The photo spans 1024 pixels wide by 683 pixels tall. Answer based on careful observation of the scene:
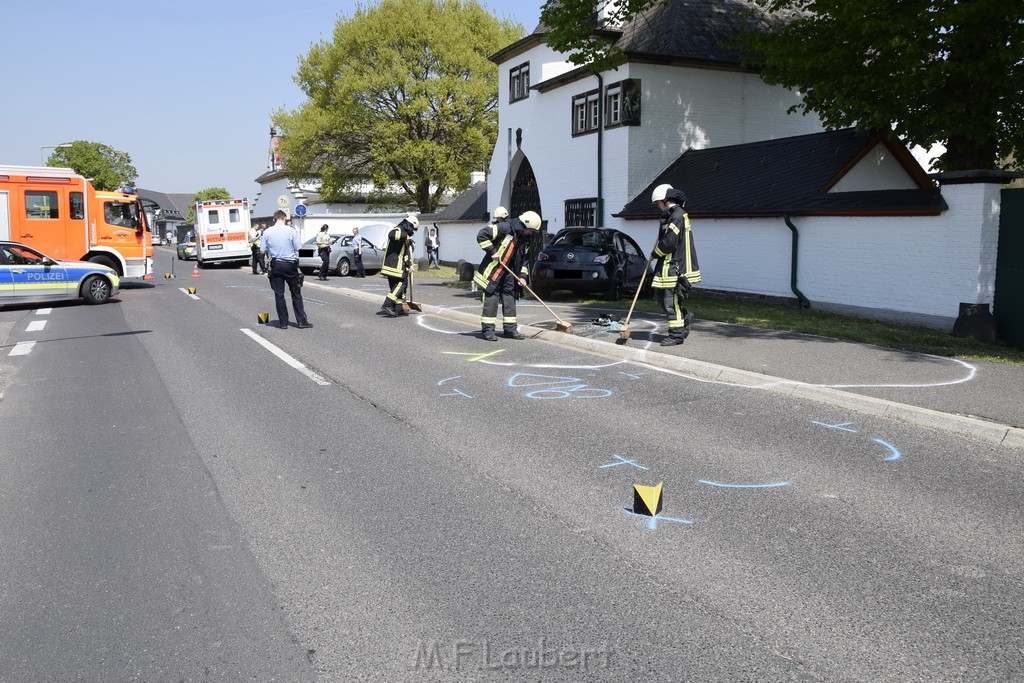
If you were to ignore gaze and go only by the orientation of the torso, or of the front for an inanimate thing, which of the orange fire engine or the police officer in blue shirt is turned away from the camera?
the police officer in blue shirt

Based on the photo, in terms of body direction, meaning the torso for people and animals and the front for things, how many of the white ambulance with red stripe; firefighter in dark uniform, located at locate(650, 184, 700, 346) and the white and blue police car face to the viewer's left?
1

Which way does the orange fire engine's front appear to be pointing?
to the viewer's right

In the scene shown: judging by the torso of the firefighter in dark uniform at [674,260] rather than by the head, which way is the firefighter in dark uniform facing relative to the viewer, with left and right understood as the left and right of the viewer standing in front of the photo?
facing to the left of the viewer

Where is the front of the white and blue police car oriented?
to the viewer's right

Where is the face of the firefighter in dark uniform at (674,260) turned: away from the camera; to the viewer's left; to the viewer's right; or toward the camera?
to the viewer's left

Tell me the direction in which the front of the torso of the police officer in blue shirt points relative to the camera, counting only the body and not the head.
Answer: away from the camera

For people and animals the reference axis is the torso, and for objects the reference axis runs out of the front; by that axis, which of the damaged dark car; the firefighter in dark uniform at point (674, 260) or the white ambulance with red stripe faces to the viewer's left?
the firefighter in dark uniform

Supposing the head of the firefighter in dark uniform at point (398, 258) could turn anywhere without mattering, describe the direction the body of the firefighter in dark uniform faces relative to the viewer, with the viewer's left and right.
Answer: facing to the right of the viewer

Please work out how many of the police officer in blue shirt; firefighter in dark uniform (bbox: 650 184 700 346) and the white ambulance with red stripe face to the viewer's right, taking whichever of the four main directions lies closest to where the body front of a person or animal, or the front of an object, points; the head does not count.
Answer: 0

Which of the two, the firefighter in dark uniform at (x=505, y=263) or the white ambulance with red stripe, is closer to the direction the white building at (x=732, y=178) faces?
the firefighter in dark uniform

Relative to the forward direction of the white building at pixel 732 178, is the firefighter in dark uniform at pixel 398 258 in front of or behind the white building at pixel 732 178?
in front

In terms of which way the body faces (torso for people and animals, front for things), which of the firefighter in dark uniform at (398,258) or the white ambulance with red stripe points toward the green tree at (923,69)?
the firefighter in dark uniform

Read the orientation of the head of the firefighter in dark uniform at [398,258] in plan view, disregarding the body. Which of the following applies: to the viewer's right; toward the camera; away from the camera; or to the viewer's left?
to the viewer's right

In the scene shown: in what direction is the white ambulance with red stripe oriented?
away from the camera
